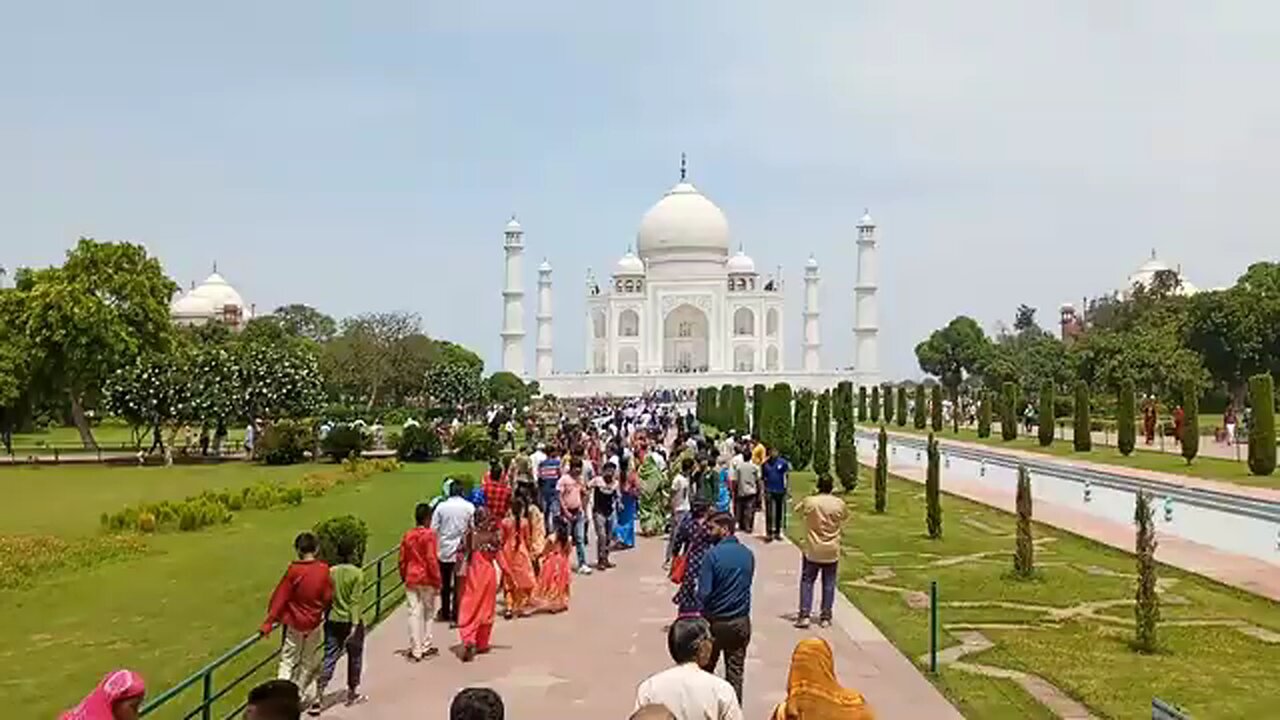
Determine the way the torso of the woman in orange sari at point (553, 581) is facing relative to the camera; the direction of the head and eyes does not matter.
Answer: away from the camera

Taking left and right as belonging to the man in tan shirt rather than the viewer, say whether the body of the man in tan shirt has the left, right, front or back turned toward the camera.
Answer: back

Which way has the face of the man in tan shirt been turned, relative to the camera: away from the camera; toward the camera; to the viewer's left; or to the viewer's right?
away from the camera

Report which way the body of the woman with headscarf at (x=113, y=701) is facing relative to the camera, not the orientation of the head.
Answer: to the viewer's right

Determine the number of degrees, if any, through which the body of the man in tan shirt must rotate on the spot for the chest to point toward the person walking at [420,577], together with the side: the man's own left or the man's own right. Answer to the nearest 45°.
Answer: approximately 135° to the man's own left

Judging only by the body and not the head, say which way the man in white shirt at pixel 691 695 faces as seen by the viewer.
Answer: away from the camera

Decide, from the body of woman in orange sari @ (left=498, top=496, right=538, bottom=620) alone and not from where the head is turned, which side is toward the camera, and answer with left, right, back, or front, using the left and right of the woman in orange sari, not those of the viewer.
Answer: back

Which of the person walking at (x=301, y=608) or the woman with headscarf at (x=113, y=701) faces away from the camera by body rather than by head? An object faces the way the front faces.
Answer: the person walking
